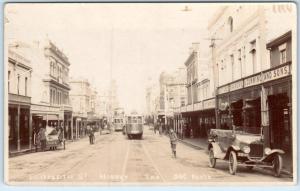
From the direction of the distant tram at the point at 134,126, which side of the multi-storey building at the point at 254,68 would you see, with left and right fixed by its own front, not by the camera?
right

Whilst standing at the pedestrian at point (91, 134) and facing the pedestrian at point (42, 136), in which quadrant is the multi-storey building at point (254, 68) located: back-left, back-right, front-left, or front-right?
back-left

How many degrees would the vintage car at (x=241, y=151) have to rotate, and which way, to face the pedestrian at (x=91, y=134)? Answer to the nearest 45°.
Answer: approximately 135° to its right

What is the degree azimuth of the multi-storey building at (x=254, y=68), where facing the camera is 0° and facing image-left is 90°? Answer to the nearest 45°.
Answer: approximately 45°

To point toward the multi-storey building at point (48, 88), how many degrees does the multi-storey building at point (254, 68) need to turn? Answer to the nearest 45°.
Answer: approximately 45° to its right
